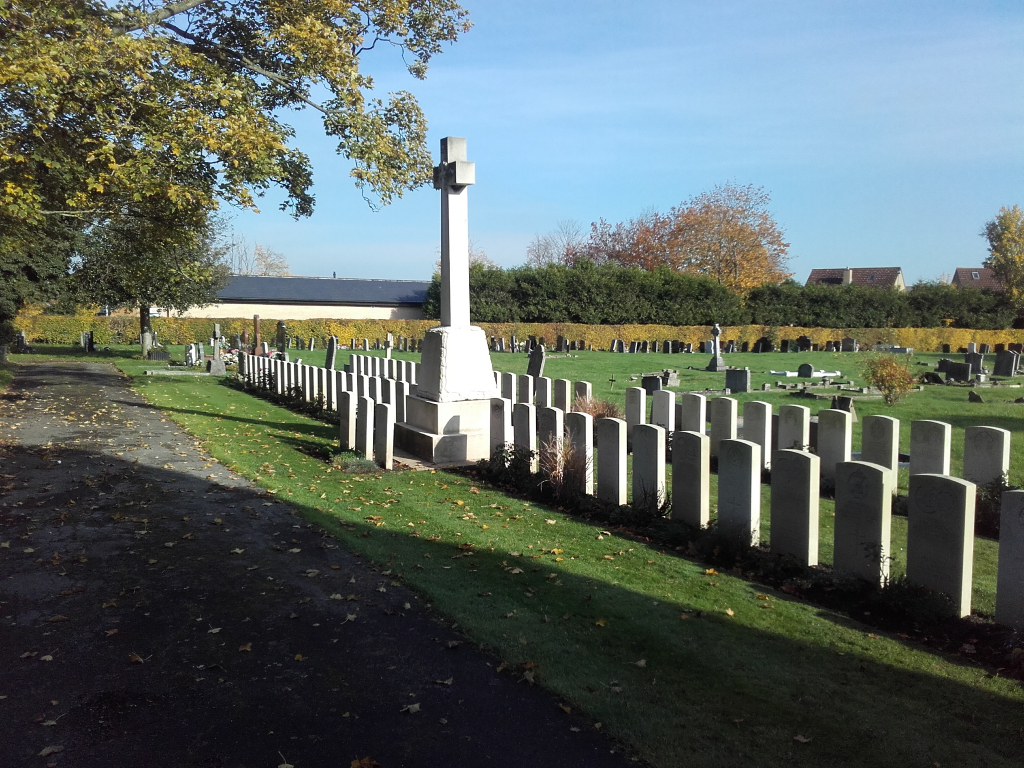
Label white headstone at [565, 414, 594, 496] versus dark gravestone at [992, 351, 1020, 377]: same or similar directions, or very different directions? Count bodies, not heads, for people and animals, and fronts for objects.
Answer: same or similar directions

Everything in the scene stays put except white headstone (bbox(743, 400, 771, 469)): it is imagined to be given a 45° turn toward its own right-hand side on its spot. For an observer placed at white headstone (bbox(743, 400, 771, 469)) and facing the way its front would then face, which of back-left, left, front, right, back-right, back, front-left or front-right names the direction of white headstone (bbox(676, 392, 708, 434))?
front-right

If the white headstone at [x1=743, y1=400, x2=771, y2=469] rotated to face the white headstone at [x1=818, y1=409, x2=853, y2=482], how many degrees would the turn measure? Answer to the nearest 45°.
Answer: approximately 135° to its left

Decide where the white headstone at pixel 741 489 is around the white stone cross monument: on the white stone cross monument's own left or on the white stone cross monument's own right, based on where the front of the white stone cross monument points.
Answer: on the white stone cross monument's own left

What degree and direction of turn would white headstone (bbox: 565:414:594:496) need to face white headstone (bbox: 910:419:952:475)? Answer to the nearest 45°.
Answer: approximately 135° to its left

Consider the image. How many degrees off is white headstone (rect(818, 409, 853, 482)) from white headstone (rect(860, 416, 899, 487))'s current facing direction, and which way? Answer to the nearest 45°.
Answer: approximately 90° to its right

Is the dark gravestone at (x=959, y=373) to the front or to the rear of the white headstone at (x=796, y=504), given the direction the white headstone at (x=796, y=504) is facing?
to the rear

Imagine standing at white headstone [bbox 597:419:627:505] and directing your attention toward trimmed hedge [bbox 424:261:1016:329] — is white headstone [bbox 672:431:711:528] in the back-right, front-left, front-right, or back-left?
back-right

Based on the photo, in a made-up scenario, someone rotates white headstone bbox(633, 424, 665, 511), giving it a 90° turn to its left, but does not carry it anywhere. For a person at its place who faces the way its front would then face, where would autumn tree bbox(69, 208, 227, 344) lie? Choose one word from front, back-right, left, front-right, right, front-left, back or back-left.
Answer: back

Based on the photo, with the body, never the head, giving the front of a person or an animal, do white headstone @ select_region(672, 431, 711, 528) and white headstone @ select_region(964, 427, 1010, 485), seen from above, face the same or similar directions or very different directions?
same or similar directions

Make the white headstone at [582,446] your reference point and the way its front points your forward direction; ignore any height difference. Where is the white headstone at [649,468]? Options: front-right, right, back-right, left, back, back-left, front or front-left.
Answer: left

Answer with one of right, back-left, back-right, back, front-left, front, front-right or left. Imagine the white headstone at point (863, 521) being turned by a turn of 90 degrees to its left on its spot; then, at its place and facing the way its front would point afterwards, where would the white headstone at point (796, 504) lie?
back

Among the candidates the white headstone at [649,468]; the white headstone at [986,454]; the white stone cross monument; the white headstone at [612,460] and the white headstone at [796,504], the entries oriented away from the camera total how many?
0

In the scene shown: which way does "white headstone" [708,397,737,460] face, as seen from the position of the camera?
facing the viewer and to the left of the viewer

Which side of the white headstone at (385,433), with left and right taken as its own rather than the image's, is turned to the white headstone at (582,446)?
left

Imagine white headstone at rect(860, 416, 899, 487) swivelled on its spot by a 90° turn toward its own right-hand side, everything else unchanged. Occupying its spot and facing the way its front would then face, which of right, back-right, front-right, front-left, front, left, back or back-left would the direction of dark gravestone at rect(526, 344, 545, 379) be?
front

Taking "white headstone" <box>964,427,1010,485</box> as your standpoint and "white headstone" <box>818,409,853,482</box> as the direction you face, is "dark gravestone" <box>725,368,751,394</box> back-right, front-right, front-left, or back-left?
front-right

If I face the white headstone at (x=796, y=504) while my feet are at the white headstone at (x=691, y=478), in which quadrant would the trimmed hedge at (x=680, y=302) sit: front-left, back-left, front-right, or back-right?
back-left

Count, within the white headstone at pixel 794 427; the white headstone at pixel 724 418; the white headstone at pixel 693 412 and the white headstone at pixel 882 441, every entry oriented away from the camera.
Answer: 0
